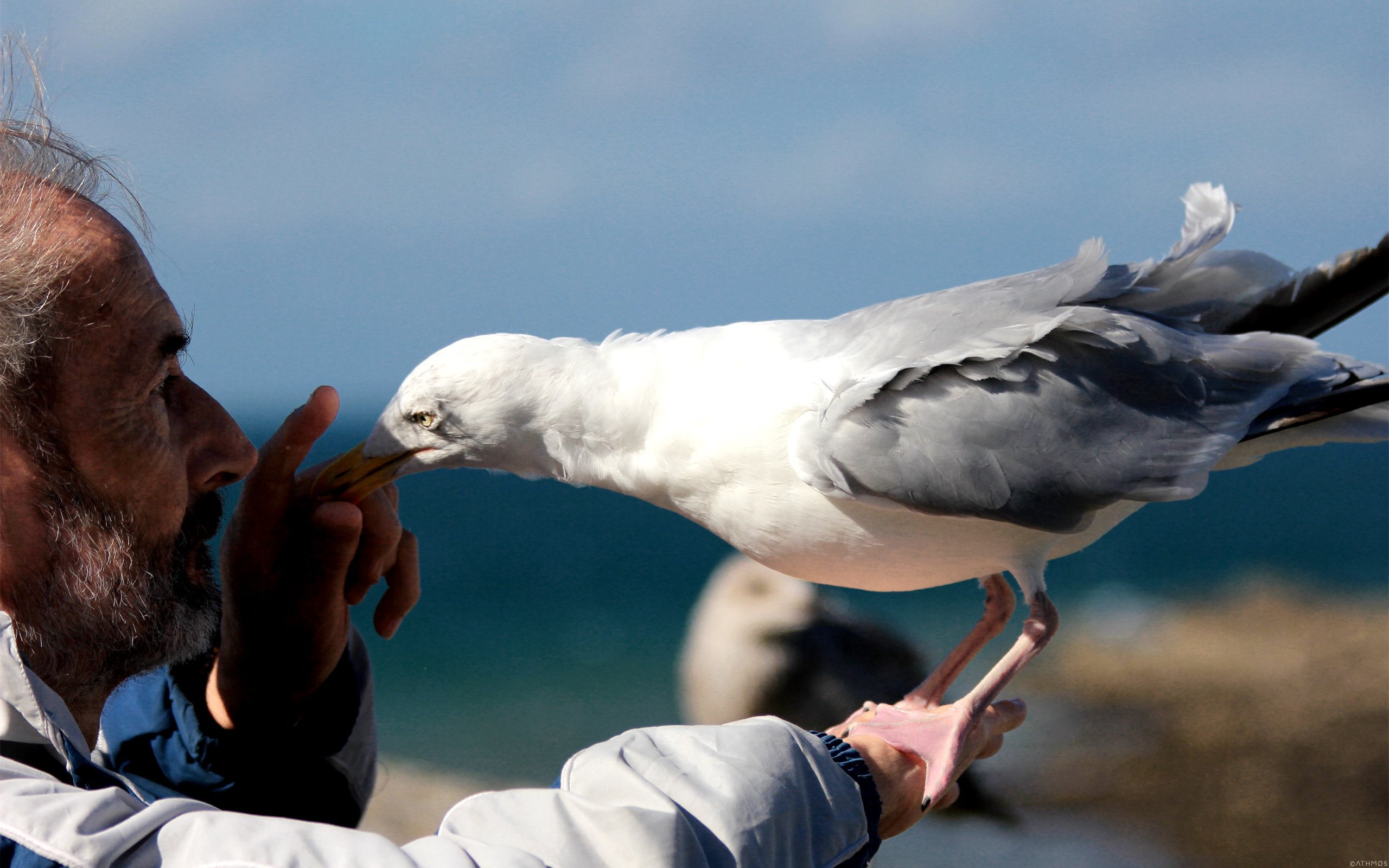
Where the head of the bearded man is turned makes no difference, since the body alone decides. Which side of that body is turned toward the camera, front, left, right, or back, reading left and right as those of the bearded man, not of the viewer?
right

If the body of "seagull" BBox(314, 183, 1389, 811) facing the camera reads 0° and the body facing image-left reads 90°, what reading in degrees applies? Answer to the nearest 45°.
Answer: approximately 90°

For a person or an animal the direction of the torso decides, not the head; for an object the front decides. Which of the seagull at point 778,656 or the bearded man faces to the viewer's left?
the seagull

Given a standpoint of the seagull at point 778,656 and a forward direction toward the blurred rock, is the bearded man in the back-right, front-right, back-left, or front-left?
back-right

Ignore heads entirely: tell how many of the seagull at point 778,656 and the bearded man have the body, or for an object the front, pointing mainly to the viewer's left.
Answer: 1

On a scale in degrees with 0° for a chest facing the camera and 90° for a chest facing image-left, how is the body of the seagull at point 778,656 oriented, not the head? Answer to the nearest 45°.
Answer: approximately 90°

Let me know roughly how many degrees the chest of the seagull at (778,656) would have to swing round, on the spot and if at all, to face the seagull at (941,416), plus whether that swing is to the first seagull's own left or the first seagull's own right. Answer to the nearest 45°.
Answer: approximately 90° to the first seagull's own left

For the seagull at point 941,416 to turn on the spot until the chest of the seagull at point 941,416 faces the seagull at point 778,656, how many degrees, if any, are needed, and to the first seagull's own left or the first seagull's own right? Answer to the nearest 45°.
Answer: approximately 90° to the first seagull's own right

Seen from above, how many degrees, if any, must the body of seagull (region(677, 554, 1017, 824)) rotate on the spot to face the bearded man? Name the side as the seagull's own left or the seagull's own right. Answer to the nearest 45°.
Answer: approximately 90° to the seagull's own left

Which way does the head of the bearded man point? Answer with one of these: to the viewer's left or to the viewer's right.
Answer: to the viewer's right
